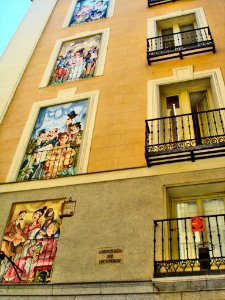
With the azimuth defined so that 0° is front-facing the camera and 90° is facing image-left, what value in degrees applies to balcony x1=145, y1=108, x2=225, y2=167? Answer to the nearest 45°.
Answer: approximately 0°

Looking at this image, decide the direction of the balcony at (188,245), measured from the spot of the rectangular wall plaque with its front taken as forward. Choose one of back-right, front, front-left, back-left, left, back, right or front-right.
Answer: left

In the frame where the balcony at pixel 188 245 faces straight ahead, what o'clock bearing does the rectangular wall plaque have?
The rectangular wall plaque is roughly at 3 o'clock from the balcony.
